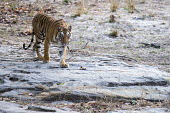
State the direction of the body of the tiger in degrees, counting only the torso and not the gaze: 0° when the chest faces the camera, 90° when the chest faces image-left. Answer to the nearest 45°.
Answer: approximately 315°
